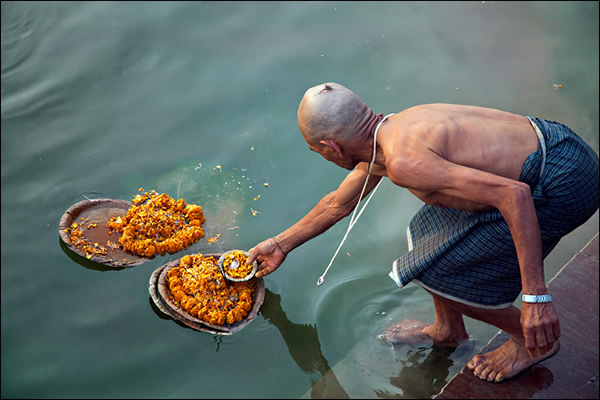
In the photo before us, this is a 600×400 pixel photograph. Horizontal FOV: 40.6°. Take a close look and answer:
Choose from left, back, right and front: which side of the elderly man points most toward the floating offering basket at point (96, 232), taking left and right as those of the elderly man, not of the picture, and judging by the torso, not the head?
front

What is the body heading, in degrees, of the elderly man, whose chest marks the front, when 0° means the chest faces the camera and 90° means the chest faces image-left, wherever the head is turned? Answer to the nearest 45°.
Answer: approximately 90°

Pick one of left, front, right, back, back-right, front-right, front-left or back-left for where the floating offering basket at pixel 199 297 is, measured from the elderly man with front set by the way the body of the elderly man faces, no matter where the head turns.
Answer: front

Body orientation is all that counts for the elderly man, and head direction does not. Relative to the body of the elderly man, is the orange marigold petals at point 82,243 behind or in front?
in front
